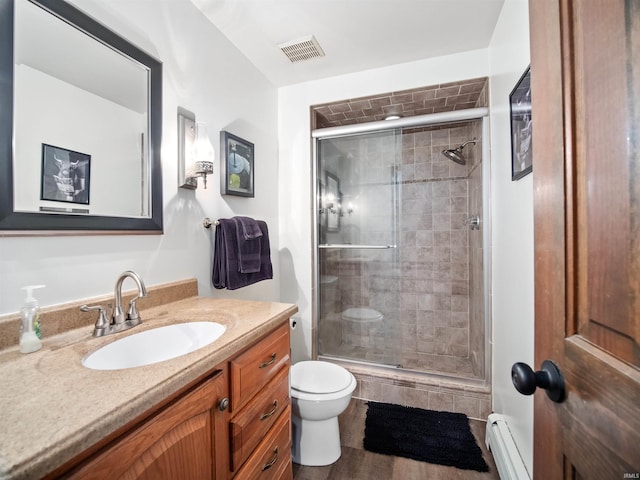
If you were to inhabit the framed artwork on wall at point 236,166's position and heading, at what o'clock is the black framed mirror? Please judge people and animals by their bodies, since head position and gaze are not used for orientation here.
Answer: The black framed mirror is roughly at 3 o'clock from the framed artwork on wall.

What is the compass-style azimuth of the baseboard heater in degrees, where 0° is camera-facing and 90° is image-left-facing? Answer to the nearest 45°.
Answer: approximately 90°

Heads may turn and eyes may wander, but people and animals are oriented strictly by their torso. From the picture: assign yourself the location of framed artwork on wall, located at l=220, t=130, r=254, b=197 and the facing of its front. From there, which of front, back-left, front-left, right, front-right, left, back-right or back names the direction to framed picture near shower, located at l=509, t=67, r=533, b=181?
front

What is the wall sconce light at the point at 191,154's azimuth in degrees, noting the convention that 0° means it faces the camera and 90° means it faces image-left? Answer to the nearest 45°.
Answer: approximately 315°

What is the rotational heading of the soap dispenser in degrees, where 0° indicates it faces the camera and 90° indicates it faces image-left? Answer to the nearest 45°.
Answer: approximately 270°

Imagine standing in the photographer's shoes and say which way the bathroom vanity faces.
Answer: facing the viewer and to the right of the viewer

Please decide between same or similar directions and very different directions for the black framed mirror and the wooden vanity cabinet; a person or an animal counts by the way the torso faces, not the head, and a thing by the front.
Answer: same or similar directions

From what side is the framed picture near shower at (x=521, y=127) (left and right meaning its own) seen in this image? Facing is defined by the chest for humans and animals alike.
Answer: left

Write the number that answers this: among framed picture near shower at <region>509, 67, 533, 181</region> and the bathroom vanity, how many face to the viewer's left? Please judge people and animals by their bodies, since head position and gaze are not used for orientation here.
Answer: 1

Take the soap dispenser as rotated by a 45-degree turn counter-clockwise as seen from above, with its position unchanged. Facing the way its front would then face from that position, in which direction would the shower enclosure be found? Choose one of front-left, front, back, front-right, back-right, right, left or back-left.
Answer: front-right
